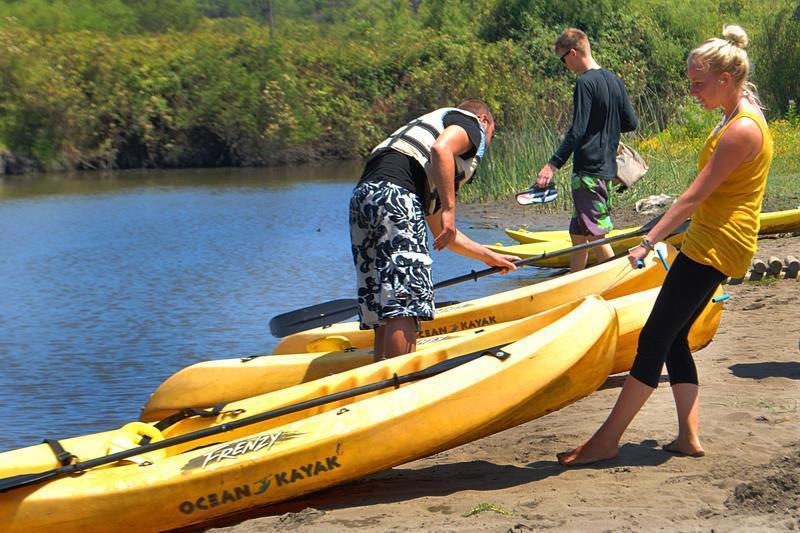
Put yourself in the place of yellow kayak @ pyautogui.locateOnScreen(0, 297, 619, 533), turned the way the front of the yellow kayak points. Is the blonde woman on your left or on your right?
on your right

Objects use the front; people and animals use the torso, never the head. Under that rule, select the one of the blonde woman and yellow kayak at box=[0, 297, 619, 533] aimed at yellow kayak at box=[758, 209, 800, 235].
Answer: yellow kayak at box=[0, 297, 619, 533]

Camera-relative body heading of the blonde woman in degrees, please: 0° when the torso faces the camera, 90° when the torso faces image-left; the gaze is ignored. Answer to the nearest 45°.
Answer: approximately 90°

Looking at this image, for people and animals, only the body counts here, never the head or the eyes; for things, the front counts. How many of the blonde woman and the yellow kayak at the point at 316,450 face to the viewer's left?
1

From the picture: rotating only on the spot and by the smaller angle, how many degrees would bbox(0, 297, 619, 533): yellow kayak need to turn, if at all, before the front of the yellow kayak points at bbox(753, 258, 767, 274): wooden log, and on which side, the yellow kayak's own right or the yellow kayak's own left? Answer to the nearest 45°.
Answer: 0° — it already faces it

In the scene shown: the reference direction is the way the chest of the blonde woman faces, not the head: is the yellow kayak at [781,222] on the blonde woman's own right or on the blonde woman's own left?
on the blonde woman's own right

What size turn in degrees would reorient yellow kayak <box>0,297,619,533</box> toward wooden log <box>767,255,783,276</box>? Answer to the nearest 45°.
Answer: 0° — it already faces it

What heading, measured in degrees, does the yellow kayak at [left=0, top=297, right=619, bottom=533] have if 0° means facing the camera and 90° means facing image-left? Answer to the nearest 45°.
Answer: approximately 225°
